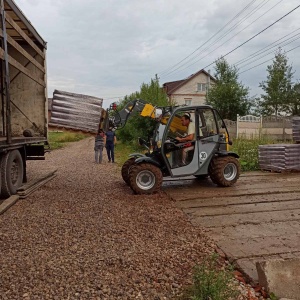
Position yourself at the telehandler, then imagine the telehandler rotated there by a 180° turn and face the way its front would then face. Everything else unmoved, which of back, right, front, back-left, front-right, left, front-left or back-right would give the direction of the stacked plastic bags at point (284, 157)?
front-left

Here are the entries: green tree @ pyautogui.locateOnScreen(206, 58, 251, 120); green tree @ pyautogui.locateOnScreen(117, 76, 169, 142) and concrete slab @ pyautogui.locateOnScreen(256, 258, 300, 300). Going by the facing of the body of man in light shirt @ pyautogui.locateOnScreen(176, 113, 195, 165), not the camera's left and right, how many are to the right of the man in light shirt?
2

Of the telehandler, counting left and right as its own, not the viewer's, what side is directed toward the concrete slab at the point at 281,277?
left

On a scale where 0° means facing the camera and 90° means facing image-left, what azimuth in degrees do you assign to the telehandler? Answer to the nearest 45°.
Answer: approximately 90°

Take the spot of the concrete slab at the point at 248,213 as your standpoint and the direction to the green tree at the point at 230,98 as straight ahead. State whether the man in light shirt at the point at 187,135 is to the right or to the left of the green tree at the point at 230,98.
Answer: left

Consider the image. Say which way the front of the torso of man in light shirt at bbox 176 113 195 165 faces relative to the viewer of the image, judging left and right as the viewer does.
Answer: facing to the left of the viewer

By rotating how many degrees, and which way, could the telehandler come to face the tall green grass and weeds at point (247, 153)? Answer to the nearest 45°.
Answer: approximately 135° to its right
